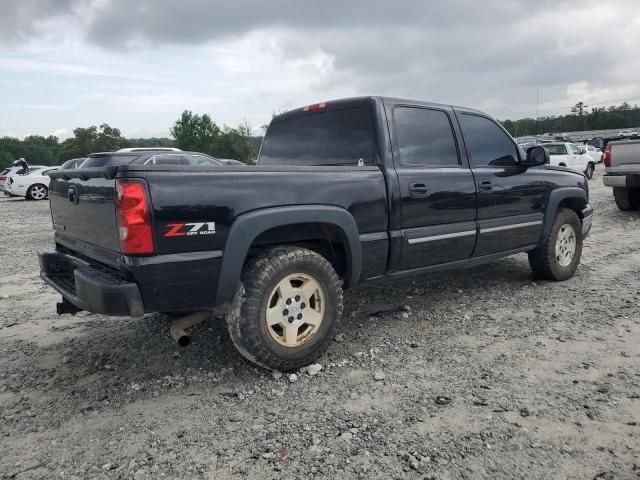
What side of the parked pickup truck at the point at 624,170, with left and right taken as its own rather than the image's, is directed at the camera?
back

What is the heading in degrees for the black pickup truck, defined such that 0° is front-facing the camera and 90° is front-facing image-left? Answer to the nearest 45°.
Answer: approximately 225°

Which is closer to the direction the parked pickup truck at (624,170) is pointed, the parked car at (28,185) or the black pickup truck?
the parked car

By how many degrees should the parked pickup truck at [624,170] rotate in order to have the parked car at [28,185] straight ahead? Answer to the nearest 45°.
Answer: approximately 90° to its left

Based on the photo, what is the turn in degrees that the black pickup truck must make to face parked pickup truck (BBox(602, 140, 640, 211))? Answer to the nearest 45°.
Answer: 0° — it already faces it

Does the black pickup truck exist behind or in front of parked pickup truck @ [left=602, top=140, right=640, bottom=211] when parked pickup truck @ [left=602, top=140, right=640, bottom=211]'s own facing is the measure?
behind

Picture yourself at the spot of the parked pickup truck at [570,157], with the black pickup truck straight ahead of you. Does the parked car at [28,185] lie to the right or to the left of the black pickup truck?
right

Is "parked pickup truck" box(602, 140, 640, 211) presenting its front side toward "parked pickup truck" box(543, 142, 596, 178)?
yes

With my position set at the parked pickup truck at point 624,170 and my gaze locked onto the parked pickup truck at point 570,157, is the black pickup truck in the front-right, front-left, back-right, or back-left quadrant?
back-left
